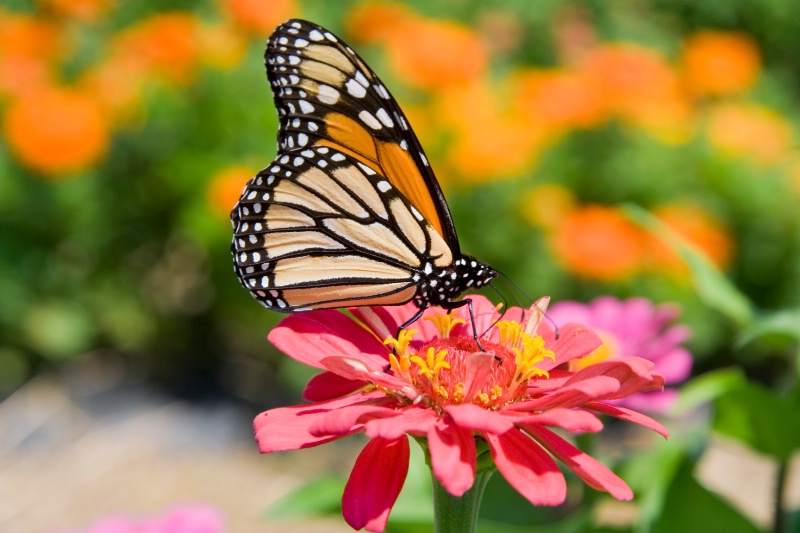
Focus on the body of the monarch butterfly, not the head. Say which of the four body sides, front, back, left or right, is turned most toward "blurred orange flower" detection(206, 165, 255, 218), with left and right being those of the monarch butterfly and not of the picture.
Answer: left

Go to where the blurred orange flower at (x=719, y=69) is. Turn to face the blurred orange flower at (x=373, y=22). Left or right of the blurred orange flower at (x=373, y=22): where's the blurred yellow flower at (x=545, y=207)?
left

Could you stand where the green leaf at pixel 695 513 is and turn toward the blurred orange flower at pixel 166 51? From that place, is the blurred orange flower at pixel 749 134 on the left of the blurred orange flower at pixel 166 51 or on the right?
right

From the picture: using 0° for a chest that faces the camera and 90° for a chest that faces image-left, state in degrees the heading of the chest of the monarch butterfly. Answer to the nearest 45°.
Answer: approximately 270°

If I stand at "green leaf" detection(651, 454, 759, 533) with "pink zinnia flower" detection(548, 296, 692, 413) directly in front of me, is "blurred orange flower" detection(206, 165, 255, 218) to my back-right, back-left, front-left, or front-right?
front-left

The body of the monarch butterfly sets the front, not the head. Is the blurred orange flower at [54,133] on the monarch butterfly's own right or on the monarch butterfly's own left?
on the monarch butterfly's own left

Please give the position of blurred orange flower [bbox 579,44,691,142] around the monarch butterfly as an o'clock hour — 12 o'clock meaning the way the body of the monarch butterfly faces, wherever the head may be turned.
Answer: The blurred orange flower is roughly at 10 o'clock from the monarch butterfly.

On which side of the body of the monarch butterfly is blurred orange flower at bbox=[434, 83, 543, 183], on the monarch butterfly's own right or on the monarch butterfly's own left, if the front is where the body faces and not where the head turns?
on the monarch butterfly's own left

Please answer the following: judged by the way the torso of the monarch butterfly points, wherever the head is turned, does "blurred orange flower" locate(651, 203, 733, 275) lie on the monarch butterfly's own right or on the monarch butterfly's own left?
on the monarch butterfly's own left

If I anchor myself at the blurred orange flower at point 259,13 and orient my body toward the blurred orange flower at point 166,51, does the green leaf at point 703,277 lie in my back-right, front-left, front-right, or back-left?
back-left

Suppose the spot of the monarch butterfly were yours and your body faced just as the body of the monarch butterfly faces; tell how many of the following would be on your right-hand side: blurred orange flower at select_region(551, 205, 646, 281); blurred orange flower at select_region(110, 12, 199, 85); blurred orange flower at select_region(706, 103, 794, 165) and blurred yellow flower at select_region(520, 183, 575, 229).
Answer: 0

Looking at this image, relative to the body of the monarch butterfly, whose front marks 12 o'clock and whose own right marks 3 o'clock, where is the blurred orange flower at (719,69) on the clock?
The blurred orange flower is roughly at 10 o'clock from the monarch butterfly.

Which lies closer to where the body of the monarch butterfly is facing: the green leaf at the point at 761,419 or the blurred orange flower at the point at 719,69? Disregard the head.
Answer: the green leaf

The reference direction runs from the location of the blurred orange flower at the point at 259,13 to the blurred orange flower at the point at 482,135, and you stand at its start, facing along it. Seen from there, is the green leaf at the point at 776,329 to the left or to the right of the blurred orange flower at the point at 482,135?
right

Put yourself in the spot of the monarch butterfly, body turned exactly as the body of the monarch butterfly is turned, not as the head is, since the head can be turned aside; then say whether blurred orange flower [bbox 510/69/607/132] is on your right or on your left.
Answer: on your left

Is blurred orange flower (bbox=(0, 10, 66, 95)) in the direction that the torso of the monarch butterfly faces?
no

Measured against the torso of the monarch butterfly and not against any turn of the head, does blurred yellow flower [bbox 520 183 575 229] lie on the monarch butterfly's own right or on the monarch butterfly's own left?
on the monarch butterfly's own left
